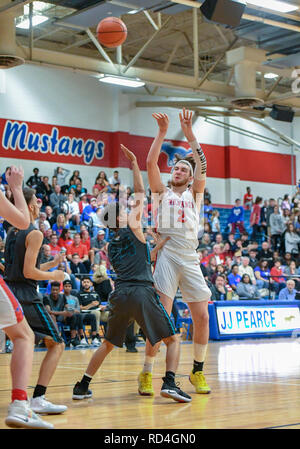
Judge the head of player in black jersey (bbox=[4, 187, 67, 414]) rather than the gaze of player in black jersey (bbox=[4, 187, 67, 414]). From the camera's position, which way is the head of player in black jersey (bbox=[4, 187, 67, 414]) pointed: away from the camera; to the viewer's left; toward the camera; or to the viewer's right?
to the viewer's right

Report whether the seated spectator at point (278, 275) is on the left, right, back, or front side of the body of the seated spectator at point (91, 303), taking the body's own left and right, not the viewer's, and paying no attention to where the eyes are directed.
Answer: left

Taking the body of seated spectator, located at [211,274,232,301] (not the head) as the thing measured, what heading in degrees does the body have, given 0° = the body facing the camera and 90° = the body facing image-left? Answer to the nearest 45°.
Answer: approximately 0°

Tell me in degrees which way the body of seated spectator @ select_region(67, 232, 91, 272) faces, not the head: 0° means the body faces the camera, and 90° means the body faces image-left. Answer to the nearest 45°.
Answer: approximately 0°
